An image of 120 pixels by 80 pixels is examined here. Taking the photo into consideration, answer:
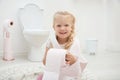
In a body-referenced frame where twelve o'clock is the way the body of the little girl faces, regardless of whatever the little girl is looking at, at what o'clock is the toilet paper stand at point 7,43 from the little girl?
The toilet paper stand is roughly at 5 o'clock from the little girl.

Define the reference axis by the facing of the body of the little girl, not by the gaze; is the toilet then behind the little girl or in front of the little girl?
behind

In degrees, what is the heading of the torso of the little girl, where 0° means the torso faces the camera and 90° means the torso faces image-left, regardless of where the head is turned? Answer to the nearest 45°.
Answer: approximately 0°
